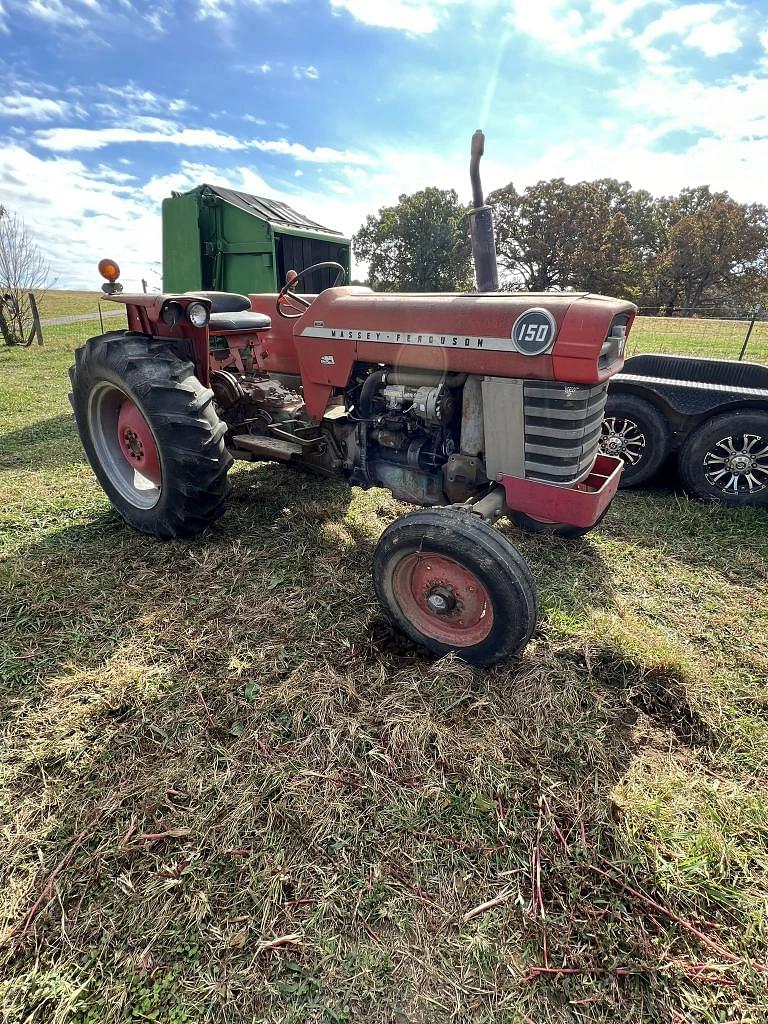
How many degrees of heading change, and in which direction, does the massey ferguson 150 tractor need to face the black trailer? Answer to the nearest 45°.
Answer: approximately 90° to its left

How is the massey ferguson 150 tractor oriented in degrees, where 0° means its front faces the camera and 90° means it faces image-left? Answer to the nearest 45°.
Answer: approximately 315°

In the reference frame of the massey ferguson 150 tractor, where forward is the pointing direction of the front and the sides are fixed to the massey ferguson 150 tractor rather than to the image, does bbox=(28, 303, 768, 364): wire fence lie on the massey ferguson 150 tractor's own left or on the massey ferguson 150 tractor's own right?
on the massey ferguson 150 tractor's own left

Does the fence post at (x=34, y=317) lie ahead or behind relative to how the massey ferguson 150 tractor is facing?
behind

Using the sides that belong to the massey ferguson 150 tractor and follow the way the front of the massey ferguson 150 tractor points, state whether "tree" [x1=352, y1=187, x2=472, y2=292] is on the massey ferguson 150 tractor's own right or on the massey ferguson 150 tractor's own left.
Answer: on the massey ferguson 150 tractor's own left

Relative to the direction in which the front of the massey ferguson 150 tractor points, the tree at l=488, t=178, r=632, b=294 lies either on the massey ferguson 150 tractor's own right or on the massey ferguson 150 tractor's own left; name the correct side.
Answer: on the massey ferguson 150 tractor's own left
